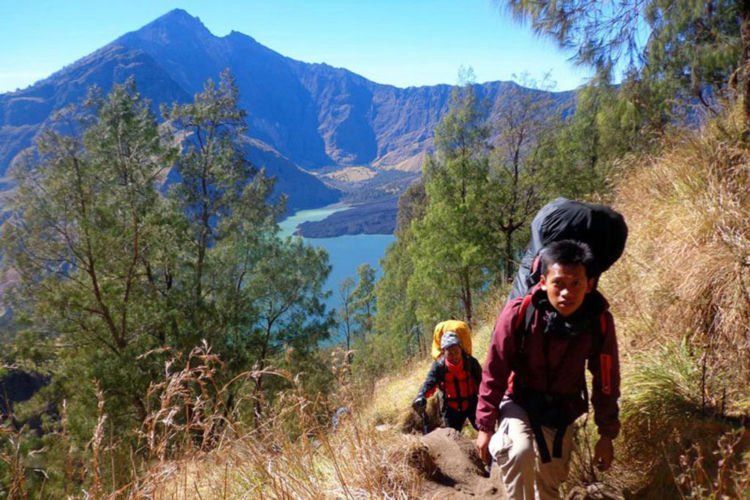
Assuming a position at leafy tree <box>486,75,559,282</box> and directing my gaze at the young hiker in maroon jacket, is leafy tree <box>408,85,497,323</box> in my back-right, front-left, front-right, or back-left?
front-right

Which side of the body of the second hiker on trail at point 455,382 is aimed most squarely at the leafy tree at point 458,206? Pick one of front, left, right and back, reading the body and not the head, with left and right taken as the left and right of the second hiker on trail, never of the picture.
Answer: back

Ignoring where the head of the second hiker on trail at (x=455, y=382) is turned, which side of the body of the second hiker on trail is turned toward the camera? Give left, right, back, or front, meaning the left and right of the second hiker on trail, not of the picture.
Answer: front

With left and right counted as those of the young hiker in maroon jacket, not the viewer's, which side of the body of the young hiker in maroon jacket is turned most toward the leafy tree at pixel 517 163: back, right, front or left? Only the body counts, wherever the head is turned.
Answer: back

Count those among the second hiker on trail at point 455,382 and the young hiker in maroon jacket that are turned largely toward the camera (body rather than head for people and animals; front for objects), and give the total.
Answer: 2

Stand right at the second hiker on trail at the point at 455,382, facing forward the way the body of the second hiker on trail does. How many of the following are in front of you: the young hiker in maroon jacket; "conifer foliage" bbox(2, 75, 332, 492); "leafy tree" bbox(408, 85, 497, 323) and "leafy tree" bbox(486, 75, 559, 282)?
1

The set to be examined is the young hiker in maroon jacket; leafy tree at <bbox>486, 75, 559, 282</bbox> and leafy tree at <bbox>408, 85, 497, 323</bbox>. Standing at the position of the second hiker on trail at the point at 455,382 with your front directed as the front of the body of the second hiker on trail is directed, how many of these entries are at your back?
2

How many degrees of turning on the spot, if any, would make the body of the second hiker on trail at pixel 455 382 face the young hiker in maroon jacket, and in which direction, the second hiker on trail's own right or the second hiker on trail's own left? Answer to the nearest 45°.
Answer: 0° — they already face them

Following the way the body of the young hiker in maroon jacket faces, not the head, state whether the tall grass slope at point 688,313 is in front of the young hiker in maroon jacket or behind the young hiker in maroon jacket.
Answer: behind

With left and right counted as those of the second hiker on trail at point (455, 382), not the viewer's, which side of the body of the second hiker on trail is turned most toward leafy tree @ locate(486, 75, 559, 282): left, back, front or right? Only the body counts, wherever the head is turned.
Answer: back

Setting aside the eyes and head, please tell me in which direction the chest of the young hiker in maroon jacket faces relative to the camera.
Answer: toward the camera

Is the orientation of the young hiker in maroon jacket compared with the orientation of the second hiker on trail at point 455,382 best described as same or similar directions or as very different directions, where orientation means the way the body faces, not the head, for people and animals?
same or similar directions
